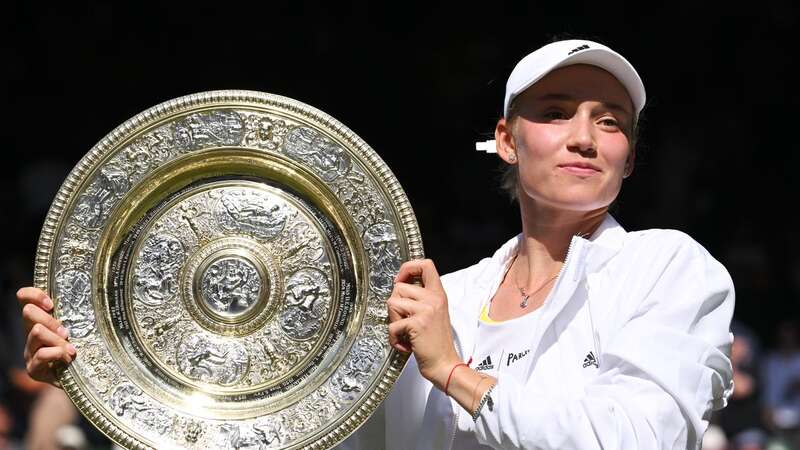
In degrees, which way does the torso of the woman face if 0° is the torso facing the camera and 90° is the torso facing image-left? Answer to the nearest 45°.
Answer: approximately 45°
